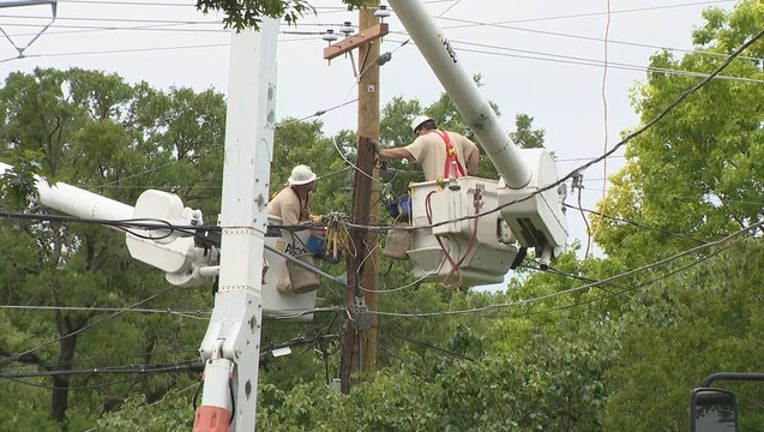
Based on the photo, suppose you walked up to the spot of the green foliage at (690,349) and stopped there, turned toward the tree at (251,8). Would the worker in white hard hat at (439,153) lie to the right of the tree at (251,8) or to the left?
right

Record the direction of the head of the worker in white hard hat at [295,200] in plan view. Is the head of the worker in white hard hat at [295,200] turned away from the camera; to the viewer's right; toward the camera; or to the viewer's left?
to the viewer's right

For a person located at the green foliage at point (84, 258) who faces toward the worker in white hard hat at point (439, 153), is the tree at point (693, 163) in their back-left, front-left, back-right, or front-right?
front-left

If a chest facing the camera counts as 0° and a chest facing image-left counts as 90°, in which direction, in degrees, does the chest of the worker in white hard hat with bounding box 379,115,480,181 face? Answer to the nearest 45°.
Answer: approximately 135°

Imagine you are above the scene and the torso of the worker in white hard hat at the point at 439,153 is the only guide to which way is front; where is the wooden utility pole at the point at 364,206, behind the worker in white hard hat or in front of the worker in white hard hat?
in front

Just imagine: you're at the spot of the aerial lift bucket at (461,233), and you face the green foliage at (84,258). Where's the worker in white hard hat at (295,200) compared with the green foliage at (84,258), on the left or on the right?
left

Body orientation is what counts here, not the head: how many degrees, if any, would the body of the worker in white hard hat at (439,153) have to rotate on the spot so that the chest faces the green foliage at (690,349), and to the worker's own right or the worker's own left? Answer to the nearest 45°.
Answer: approximately 135° to the worker's own right

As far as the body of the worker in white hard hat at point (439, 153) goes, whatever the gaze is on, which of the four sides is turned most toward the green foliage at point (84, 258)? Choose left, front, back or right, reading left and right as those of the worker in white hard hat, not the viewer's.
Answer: front

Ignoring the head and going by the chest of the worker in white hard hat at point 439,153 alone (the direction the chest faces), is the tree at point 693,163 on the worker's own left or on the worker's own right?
on the worker's own right

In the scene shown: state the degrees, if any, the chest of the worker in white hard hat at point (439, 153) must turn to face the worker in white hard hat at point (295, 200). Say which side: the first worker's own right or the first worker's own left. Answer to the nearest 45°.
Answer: approximately 45° to the first worker's own left
